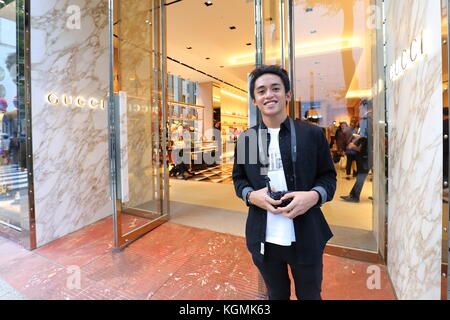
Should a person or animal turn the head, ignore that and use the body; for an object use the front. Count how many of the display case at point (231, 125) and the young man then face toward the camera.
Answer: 2

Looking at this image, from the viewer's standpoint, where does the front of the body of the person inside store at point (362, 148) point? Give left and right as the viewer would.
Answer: facing to the left of the viewer

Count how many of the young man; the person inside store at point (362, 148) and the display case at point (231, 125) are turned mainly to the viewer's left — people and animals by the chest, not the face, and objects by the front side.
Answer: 1

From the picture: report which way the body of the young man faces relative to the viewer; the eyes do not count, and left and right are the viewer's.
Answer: facing the viewer

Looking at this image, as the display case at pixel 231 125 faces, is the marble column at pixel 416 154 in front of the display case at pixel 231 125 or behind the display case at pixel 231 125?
in front

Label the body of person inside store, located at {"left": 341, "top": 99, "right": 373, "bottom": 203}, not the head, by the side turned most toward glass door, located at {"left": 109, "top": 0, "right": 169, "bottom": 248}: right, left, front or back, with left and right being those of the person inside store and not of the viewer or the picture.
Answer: front

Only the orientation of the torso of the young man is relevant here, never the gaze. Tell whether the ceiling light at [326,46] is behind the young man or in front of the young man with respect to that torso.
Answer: behind

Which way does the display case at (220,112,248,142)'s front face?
toward the camera

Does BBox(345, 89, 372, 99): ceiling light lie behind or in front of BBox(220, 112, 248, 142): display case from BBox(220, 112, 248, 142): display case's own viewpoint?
in front

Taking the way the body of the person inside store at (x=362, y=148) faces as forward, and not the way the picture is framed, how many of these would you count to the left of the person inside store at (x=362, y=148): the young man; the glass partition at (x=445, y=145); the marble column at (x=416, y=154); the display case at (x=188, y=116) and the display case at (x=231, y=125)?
3
